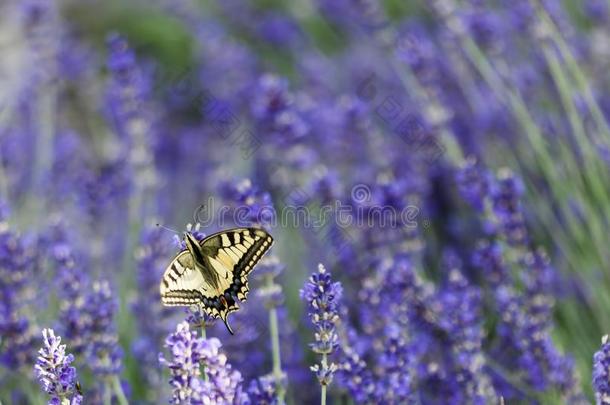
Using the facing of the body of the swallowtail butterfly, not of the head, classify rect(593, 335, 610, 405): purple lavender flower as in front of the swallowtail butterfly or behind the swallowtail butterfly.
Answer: behind

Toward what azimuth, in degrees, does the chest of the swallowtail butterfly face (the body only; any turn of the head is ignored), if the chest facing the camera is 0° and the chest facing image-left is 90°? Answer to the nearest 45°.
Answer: approximately 135°

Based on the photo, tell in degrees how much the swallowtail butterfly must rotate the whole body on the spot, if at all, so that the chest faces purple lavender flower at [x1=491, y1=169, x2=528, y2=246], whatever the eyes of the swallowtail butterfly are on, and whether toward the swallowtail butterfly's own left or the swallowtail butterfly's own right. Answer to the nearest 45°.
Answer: approximately 90° to the swallowtail butterfly's own right

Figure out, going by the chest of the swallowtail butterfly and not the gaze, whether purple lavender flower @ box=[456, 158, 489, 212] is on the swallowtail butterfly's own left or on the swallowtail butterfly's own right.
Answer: on the swallowtail butterfly's own right
